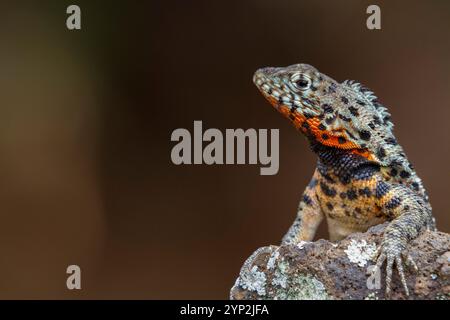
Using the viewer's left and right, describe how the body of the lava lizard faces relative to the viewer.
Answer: facing the viewer and to the left of the viewer
